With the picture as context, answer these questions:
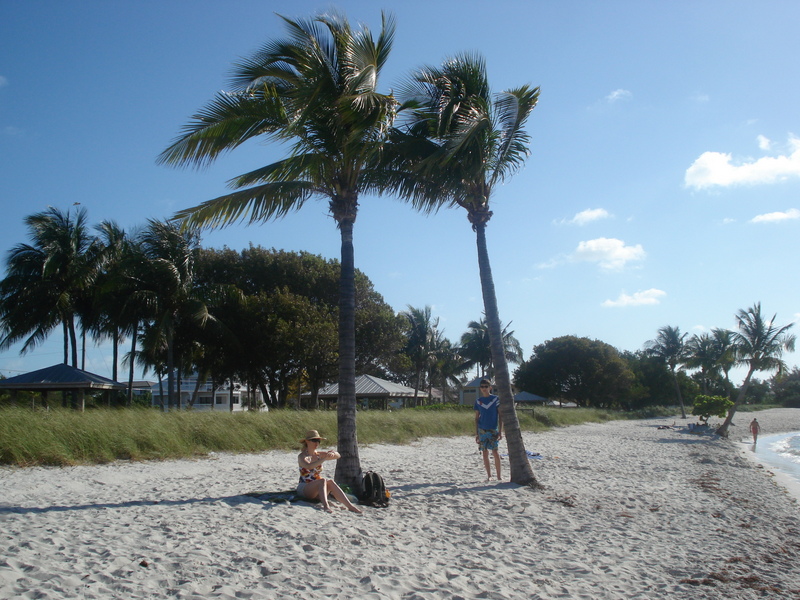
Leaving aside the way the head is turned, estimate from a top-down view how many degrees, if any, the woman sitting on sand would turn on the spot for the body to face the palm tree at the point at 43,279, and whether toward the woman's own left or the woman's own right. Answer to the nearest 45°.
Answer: approximately 180°

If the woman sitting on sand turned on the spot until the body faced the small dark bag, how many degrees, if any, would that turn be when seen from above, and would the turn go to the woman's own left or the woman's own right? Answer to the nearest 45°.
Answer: approximately 90° to the woman's own left

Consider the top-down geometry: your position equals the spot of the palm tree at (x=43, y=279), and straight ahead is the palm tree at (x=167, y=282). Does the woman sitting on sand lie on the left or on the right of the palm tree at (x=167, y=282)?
right

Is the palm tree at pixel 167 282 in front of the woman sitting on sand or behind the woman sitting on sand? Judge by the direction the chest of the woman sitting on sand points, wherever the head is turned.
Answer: behind

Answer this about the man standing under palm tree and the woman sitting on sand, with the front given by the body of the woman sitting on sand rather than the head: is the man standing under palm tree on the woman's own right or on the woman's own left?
on the woman's own left

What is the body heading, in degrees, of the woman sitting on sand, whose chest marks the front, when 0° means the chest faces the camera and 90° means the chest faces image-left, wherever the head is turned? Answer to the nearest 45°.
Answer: approximately 315°
